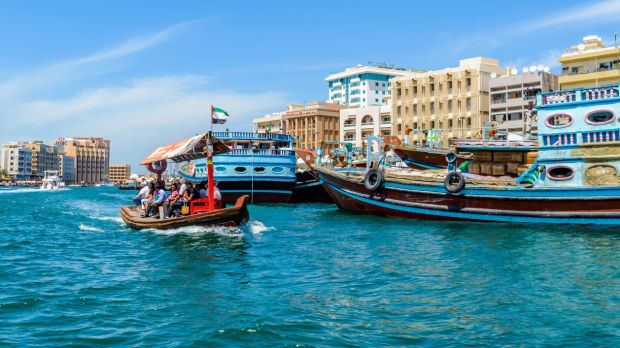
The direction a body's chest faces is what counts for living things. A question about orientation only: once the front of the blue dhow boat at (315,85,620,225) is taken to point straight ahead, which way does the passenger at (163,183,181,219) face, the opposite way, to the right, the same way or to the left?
to the left

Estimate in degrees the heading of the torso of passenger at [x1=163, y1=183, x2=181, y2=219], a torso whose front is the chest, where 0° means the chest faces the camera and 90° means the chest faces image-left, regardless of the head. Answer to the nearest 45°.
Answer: approximately 45°

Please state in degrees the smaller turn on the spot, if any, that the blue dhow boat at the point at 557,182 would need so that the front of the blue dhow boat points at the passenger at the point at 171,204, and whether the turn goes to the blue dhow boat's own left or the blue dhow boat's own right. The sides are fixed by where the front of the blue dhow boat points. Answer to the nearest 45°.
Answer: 0° — it already faces them

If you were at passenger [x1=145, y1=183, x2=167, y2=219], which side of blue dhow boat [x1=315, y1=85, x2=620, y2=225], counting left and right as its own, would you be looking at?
front

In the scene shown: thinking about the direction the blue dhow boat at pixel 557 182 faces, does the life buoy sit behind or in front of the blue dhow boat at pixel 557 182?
in front

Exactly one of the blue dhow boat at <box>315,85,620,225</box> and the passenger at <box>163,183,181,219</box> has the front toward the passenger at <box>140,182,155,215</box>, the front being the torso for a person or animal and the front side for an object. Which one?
the blue dhow boat

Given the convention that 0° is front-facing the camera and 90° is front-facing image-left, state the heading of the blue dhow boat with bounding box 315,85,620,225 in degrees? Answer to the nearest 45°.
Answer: approximately 90°

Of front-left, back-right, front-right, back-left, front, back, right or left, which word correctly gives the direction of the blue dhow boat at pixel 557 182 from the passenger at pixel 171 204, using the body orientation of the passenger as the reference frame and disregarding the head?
back-left
